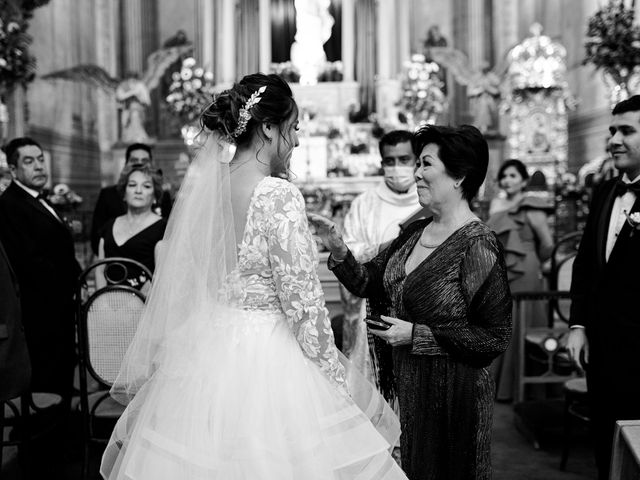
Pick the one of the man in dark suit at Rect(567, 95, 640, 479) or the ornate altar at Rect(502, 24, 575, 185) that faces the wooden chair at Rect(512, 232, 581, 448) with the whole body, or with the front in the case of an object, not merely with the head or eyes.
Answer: the ornate altar

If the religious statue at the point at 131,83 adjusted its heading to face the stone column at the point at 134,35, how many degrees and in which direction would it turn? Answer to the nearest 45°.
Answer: approximately 180°

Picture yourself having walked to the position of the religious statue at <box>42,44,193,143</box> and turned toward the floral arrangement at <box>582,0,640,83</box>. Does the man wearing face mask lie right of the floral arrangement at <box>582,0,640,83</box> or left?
right

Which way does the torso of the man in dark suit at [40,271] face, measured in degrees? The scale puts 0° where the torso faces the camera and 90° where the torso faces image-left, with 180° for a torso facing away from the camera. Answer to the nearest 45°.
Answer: approximately 315°

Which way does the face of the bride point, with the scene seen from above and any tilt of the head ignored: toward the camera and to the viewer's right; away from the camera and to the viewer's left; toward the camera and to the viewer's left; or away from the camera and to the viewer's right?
away from the camera and to the viewer's right

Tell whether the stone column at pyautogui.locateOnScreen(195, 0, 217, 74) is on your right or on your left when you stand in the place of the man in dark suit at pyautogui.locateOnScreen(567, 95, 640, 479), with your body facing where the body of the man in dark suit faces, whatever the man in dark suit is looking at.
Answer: on your right

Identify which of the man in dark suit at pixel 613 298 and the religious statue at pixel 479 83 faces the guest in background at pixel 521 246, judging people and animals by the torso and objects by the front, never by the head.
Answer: the religious statue

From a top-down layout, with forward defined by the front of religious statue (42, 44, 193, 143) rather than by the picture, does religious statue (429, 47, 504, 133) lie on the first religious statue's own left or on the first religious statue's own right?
on the first religious statue's own left

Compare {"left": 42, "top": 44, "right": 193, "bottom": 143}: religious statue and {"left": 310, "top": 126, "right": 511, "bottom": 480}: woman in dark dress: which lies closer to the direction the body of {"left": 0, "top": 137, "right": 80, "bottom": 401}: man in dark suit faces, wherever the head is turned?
the woman in dark dress

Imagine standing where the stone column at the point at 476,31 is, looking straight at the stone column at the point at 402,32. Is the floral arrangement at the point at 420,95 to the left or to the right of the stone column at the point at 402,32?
left

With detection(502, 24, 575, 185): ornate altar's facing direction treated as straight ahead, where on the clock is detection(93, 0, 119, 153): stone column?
The stone column is roughly at 3 o'clock from the ornate altar.
